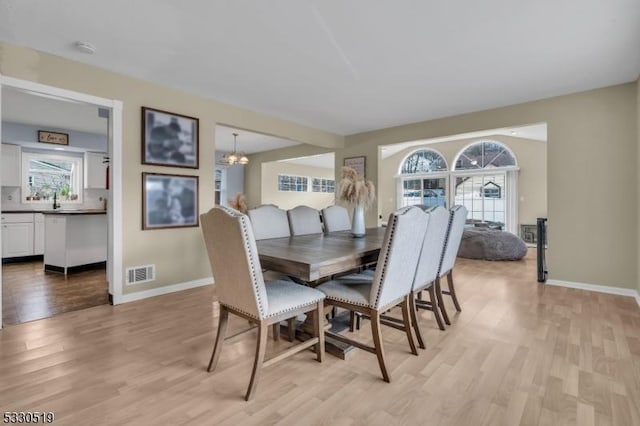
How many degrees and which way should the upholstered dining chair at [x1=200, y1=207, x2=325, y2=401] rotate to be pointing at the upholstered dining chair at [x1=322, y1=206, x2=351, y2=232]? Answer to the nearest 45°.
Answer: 0° — it already faces it

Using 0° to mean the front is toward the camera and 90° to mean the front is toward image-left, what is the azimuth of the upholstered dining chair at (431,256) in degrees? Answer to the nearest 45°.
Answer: approximately 135°

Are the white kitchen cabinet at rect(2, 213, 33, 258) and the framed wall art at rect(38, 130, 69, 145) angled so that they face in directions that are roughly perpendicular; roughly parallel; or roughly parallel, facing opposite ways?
roughly parallel

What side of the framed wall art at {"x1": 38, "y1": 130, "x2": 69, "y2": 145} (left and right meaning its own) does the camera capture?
front

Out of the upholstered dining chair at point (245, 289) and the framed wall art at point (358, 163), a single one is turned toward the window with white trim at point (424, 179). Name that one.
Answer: the upholstered dining chair

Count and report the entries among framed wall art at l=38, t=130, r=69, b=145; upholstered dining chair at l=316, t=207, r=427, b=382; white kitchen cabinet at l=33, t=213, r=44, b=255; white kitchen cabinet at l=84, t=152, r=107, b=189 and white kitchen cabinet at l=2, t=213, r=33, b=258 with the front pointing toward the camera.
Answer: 4

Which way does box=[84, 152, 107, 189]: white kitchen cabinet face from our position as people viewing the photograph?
facing the viewer

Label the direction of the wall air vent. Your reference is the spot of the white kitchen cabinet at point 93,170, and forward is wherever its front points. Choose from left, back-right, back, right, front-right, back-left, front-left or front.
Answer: front

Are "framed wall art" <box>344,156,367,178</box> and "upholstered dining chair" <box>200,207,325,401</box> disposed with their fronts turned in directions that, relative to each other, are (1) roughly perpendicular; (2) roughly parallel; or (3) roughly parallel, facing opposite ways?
roughly parallel, facing opposite ways

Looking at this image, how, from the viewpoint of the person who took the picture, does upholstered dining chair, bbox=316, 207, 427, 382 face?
facing away from the viewer and to the left of the viewer

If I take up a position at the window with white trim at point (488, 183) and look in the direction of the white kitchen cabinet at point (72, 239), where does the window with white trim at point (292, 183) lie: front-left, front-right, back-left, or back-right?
front-right

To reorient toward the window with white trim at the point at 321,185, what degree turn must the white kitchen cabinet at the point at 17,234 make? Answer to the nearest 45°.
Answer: approximately 90° to its left

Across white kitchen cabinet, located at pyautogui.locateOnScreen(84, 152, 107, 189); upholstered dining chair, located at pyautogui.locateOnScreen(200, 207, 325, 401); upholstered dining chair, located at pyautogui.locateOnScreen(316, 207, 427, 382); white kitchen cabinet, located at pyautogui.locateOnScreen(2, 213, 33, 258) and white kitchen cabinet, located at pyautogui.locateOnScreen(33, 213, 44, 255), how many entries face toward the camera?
3

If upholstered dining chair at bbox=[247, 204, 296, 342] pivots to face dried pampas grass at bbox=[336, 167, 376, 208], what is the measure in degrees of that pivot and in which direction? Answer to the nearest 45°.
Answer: approximately 45° to its left

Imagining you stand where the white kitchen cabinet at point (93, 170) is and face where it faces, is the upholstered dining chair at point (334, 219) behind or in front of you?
in front

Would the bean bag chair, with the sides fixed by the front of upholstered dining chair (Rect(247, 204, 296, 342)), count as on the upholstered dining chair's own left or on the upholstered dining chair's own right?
on the upholstered dining chair's own left

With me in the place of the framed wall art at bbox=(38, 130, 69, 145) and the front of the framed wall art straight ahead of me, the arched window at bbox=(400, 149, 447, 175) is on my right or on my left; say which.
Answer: on my left
